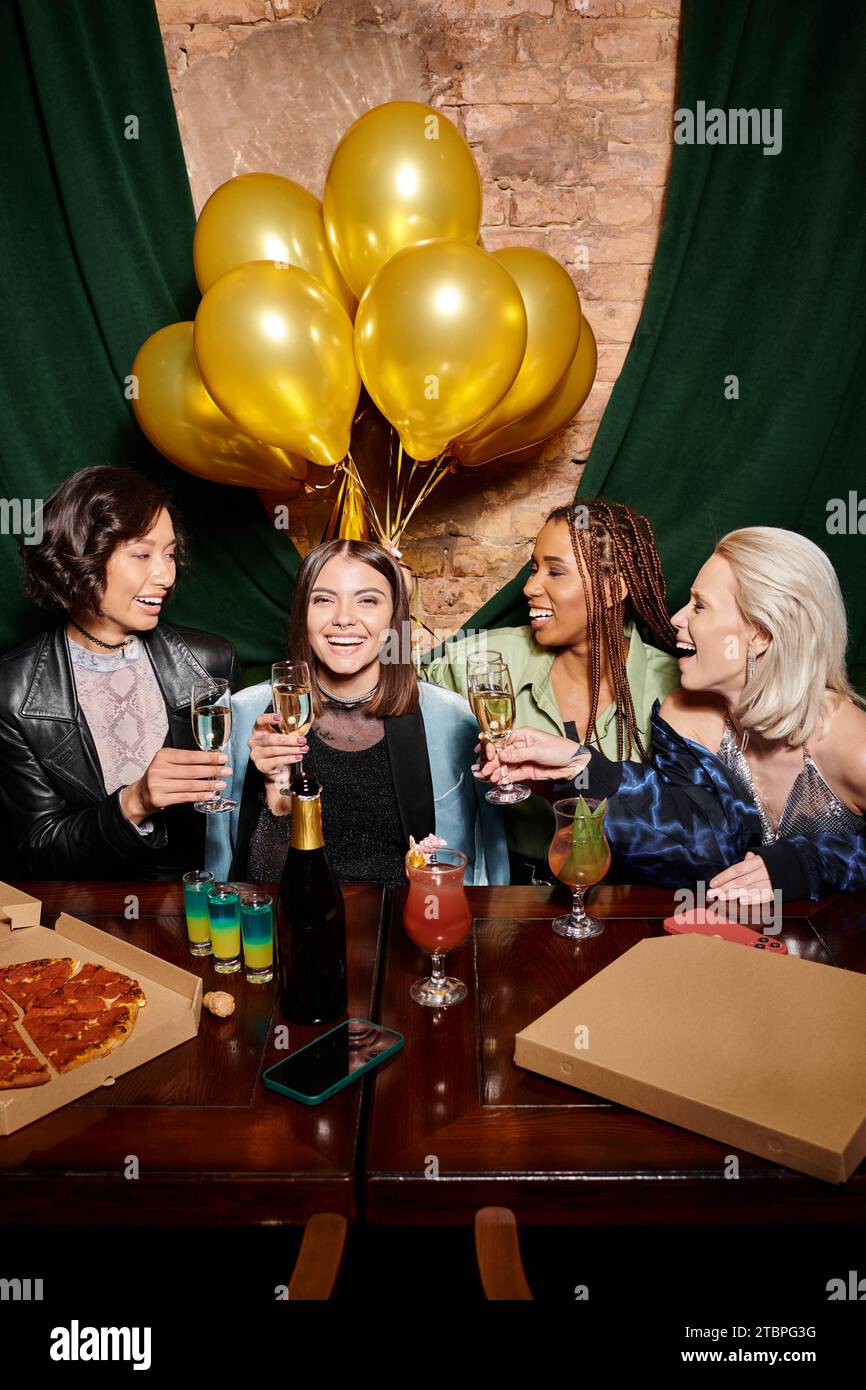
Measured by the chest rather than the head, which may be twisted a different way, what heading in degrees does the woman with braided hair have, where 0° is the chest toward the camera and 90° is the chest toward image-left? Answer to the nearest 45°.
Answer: approximately 45°

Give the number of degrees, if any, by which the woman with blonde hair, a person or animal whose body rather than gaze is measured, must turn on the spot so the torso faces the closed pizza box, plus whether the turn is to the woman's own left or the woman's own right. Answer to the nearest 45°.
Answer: approximately 45° to the woman's own left

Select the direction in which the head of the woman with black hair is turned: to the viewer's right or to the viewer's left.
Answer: to the viewer's right

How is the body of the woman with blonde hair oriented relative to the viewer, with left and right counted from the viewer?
facing the viewer and to the left of the viewer

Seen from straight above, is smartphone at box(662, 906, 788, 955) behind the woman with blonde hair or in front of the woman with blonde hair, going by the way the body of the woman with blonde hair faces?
in front

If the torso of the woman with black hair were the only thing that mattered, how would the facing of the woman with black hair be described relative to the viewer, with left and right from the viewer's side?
facing the viewer and to the right of the viewer

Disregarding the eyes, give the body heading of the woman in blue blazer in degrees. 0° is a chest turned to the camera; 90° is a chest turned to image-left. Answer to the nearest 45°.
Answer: approximately 0°

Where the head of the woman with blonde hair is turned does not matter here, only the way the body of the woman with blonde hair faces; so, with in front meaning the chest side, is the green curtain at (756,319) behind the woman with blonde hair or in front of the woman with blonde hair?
behind

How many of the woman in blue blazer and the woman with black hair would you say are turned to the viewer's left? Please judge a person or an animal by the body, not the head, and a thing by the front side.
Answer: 0

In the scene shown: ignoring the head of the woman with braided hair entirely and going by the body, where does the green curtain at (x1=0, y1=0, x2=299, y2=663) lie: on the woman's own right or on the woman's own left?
on the woman's own right
